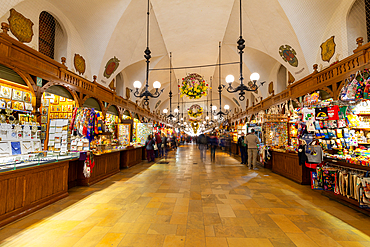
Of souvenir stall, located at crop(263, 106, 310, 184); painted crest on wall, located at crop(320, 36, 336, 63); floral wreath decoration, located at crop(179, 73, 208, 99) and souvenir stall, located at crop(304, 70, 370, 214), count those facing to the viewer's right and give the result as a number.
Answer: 0

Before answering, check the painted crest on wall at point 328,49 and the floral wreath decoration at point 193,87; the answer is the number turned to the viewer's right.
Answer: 0

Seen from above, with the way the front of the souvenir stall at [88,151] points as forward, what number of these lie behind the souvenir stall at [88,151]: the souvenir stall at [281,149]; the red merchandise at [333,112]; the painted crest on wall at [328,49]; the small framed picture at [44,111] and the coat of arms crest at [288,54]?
1

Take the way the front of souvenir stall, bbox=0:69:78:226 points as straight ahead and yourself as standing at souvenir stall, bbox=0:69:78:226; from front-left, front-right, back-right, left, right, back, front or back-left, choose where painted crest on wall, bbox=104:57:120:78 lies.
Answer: left

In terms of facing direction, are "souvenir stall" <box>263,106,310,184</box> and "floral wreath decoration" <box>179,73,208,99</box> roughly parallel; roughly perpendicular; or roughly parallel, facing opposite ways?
roughly perpendicular

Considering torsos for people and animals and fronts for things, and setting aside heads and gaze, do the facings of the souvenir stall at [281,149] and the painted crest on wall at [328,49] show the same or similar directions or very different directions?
same or similar directions

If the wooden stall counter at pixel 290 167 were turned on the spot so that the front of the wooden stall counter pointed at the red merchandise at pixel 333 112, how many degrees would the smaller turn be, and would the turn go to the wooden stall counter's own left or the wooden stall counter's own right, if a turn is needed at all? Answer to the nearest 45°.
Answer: approximately 90° to the wooden stall counter's own left

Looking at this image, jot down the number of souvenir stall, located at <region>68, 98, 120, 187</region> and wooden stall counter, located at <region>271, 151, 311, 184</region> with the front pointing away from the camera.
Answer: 0

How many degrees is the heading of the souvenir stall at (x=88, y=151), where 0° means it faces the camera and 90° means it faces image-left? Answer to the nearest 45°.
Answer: approximately 315°

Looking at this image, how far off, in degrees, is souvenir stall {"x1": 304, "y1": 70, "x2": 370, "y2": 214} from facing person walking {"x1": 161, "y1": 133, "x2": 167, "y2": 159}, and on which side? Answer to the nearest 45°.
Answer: approximately 45° to its right

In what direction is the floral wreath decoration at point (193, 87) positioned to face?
toward the camera

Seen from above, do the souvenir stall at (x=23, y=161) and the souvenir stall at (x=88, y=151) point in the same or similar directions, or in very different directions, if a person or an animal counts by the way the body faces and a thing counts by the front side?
same or similar directions

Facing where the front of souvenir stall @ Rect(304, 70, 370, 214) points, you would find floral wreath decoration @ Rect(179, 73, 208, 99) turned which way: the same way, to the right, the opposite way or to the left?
to the left

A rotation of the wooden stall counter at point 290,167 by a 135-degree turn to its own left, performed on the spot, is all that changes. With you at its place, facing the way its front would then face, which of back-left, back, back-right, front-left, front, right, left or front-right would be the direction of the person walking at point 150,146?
back

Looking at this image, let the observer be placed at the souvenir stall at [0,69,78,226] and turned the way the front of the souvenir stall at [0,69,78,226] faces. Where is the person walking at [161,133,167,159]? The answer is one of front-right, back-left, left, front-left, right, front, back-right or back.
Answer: left

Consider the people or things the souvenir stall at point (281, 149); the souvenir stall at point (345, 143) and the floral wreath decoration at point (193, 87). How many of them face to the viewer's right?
0

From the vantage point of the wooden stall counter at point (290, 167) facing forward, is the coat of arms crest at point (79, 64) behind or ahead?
ahead

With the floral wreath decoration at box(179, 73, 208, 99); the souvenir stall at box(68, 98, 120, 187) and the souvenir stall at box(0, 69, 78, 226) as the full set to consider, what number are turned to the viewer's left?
0

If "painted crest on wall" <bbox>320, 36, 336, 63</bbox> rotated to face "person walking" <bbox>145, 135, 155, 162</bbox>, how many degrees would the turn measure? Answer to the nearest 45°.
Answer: approximately 45° to its right

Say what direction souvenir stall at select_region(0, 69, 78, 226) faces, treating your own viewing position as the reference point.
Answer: facing the viewer and to the right of the viewer
